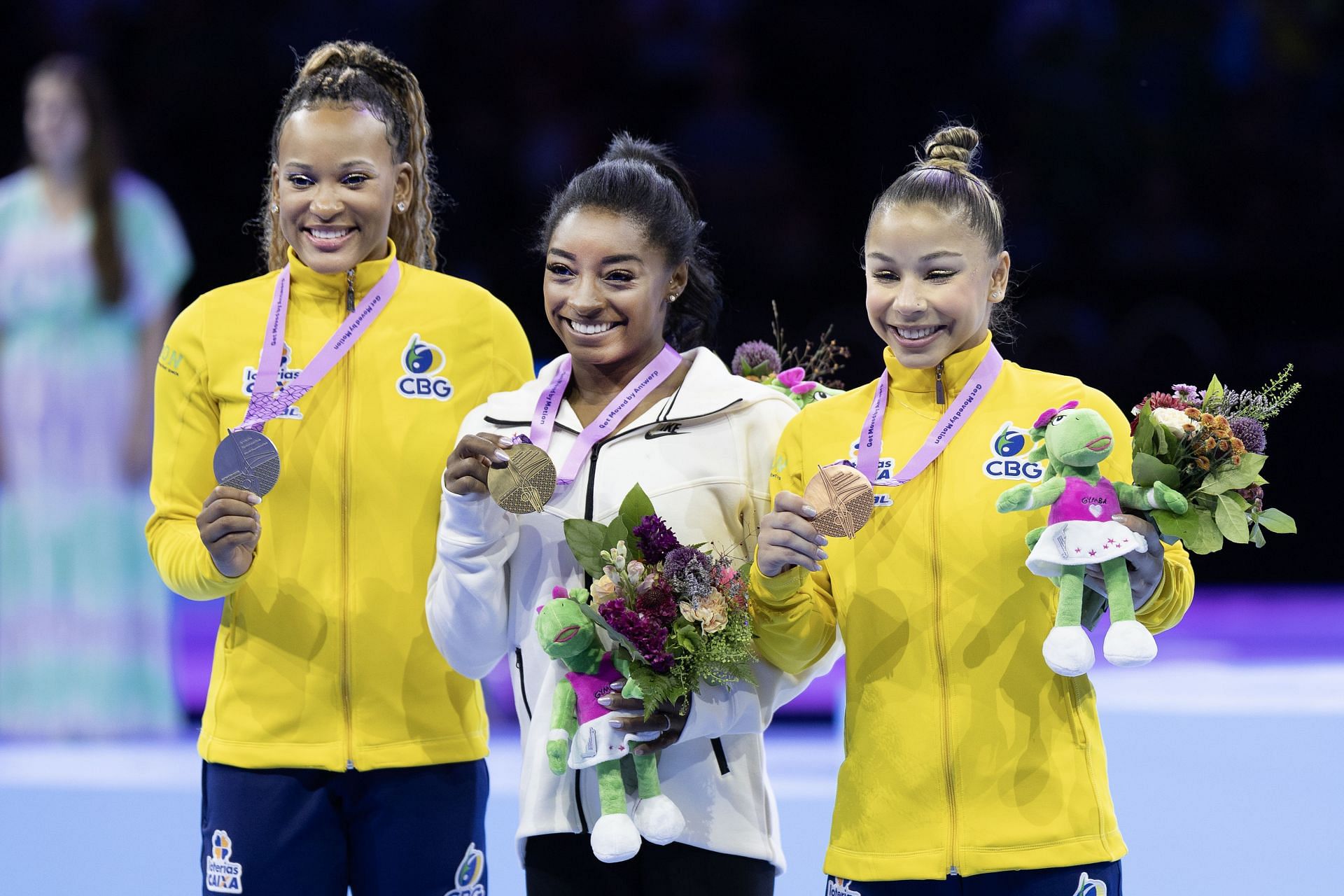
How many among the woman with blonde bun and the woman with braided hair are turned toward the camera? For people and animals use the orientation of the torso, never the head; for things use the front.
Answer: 2

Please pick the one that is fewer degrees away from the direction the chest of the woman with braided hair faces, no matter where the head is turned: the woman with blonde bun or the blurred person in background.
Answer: the woman with blonde bun

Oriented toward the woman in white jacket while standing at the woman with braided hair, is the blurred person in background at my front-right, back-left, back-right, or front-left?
back-left

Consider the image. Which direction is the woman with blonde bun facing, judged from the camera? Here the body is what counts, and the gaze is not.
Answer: toward the camera

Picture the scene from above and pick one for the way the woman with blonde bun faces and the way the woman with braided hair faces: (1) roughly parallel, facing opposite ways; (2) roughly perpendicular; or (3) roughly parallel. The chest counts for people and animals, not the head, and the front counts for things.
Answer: roughly parallel

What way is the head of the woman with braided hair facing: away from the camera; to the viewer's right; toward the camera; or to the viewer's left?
toward the camera

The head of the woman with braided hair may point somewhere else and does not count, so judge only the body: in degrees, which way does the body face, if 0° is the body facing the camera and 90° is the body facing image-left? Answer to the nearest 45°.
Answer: approximately 0°

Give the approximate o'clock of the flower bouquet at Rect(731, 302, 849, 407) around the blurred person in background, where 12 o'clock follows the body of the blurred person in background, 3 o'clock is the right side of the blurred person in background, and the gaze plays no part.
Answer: The flower bouquet is roughly at 10 o'clock from the blurred person in background.

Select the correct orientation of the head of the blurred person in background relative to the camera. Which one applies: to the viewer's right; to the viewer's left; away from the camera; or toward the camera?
toward the camera
